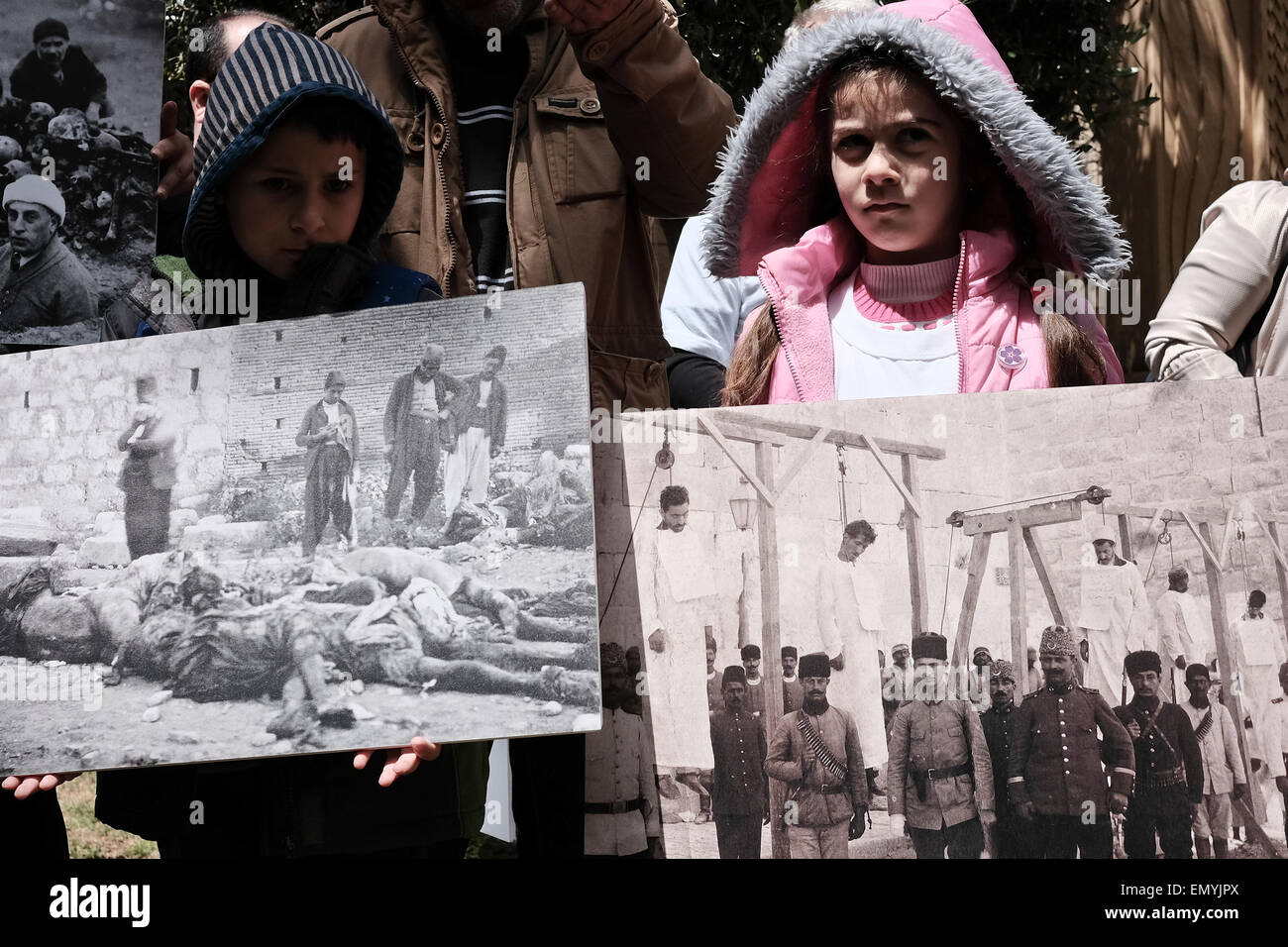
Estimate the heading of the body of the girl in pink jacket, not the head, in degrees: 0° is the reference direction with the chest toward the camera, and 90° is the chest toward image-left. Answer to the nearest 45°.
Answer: approximately 0°

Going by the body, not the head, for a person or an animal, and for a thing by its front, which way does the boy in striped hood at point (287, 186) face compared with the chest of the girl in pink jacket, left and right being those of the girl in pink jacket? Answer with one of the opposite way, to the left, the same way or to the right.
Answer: the same way

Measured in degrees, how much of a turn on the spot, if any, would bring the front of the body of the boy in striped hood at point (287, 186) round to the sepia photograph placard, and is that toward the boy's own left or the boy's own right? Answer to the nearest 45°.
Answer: approximately 45° to the boy's own left

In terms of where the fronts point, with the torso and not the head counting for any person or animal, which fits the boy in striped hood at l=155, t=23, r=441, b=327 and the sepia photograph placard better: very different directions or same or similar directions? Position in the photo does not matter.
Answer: same or similar directions

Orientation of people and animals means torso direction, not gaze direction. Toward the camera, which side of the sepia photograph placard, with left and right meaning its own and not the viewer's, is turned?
front

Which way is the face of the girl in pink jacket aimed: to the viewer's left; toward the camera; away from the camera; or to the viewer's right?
toward the camera

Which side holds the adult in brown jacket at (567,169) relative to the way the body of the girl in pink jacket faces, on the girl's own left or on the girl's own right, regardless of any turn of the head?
on the girl's own right

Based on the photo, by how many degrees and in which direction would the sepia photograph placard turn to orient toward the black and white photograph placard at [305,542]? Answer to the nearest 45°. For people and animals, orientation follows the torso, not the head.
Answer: approximately 90° to its right

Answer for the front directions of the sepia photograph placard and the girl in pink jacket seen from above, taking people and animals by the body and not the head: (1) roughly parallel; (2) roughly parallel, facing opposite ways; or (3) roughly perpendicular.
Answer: roughly parallel

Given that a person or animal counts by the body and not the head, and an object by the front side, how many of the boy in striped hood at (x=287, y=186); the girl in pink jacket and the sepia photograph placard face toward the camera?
3
